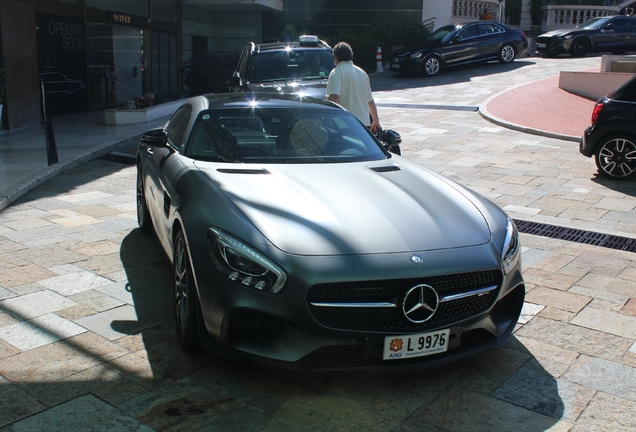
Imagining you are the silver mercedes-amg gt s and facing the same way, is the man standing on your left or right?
on your left

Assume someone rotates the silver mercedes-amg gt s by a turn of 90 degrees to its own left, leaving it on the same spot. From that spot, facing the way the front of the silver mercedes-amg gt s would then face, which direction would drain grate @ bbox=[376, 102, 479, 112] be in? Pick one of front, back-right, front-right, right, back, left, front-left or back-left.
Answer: front-left

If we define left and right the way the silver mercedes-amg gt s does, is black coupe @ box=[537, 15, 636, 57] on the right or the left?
on its left

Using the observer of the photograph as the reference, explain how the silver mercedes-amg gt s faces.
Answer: facing the viewer and to the right of the viewer

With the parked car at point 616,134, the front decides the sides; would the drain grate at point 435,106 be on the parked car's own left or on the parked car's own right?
on the parked car's own left

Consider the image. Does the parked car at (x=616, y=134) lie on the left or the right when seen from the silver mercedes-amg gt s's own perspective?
on its left
